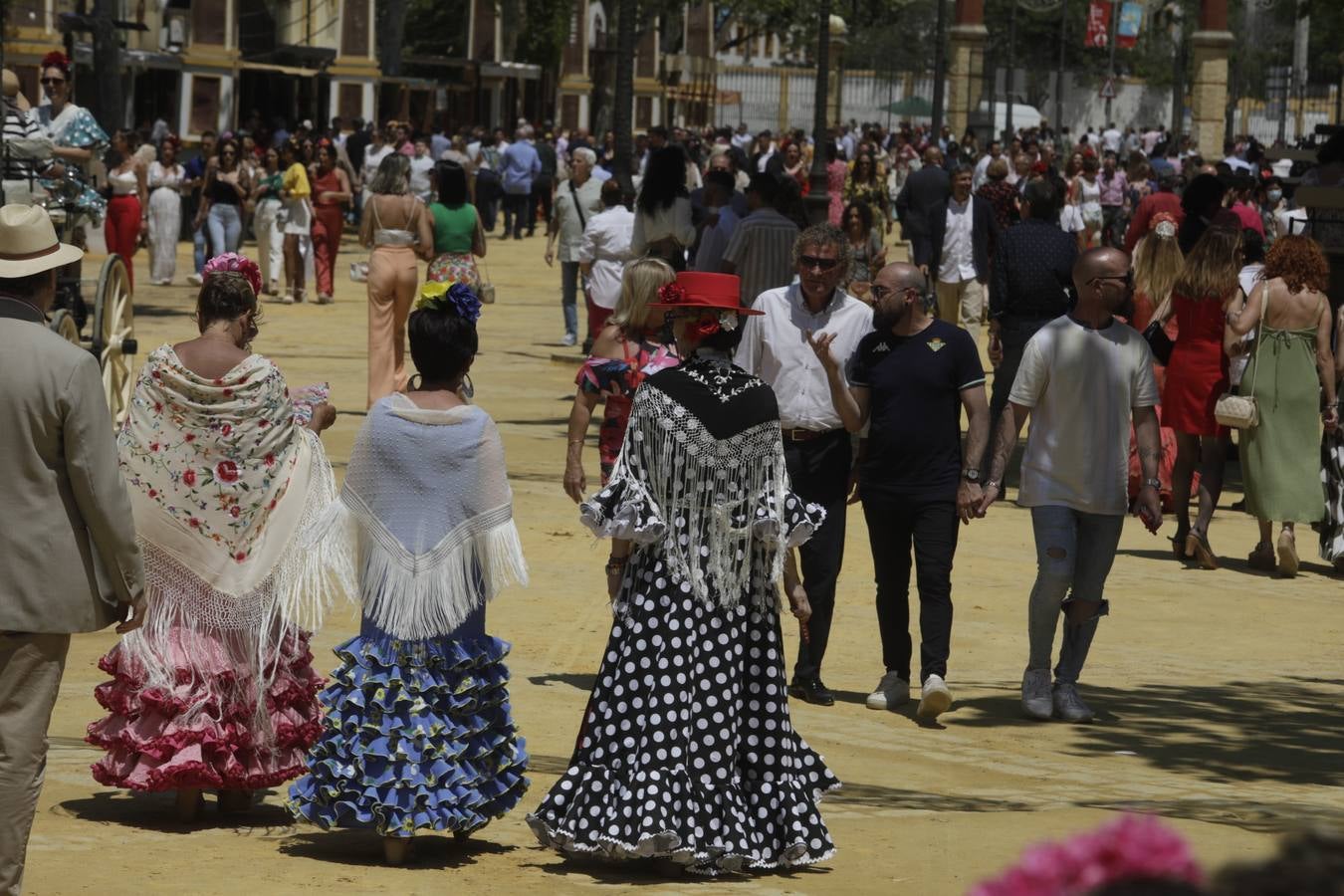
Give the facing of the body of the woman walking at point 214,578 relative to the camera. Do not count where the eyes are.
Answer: away from the camera

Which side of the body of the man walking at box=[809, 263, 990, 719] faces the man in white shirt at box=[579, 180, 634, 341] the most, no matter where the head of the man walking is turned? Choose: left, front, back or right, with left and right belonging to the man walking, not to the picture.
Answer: back

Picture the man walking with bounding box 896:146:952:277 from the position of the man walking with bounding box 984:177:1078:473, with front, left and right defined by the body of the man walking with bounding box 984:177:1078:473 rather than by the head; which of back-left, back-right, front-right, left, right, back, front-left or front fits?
front

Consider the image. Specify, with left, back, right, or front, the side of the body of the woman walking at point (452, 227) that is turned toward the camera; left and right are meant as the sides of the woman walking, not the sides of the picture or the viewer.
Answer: back

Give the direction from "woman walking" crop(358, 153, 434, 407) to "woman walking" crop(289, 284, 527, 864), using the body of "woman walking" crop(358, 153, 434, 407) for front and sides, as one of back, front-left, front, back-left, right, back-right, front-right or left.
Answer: back

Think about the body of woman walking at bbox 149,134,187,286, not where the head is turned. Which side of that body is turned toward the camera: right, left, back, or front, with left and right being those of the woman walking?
front

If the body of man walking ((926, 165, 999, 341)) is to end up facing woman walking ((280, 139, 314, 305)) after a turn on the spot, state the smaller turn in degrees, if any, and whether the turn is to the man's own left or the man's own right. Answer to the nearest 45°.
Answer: approximately 135° to the man's own right

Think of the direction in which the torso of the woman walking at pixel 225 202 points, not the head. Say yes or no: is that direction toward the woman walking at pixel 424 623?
yes

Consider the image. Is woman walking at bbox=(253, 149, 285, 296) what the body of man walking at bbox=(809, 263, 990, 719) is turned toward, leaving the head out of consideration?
no

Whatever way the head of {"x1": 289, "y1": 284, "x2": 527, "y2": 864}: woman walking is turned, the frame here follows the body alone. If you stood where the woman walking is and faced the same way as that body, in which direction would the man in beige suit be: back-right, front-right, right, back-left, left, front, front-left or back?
back-left

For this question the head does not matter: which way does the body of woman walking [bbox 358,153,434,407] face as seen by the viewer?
away from the camera

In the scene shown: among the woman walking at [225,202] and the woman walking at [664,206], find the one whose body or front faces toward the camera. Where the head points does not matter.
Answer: the woman walking at [225,202]

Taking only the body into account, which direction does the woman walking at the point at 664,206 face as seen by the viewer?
away from the camera

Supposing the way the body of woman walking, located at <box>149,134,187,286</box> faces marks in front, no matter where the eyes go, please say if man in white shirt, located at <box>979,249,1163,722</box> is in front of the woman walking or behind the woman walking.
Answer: in front

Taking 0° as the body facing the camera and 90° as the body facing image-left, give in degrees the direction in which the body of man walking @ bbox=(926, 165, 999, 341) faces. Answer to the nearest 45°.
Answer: approximately 0°

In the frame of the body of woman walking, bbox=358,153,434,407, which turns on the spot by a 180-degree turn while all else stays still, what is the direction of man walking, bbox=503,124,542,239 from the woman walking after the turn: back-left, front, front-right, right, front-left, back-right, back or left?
back

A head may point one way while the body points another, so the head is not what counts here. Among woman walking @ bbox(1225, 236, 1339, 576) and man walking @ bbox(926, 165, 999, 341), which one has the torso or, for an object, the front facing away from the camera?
the woman walking
